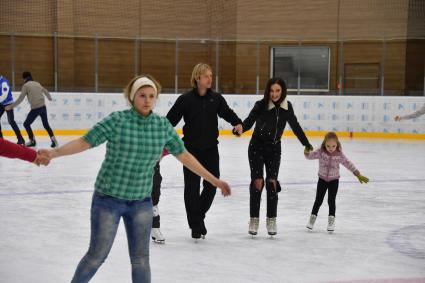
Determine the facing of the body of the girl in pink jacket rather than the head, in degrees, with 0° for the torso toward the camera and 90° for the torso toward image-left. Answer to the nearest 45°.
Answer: approximately 0°

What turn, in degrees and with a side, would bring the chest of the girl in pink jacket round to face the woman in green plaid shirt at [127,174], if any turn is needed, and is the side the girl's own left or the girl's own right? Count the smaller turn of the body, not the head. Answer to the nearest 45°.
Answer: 0° — they already face them

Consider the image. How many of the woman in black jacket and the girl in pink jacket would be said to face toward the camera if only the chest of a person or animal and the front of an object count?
2

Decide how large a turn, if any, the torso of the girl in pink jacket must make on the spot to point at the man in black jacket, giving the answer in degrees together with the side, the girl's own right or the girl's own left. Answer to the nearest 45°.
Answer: approximately 45° to the girl's own right

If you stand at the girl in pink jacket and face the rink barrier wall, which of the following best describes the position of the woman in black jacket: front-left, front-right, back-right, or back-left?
back-left

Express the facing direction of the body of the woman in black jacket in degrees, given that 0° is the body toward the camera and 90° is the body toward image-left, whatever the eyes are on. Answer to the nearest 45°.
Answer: approximately 0°

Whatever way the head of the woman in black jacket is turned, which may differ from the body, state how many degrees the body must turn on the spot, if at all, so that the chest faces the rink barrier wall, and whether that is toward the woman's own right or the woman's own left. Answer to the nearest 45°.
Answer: approximately 180°

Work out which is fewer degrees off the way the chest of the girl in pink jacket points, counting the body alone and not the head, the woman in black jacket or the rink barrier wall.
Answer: the woman in black jacket

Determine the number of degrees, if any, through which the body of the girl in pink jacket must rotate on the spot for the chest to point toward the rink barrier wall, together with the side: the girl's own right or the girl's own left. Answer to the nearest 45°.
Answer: approximately 180°

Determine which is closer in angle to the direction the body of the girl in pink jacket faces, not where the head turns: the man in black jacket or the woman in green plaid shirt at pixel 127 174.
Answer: the woman in green plaid shirt

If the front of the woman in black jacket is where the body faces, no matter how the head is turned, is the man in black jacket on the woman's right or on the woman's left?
on the woman's right

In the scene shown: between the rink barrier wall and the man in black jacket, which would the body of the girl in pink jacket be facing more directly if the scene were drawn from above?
the man in black jacket
